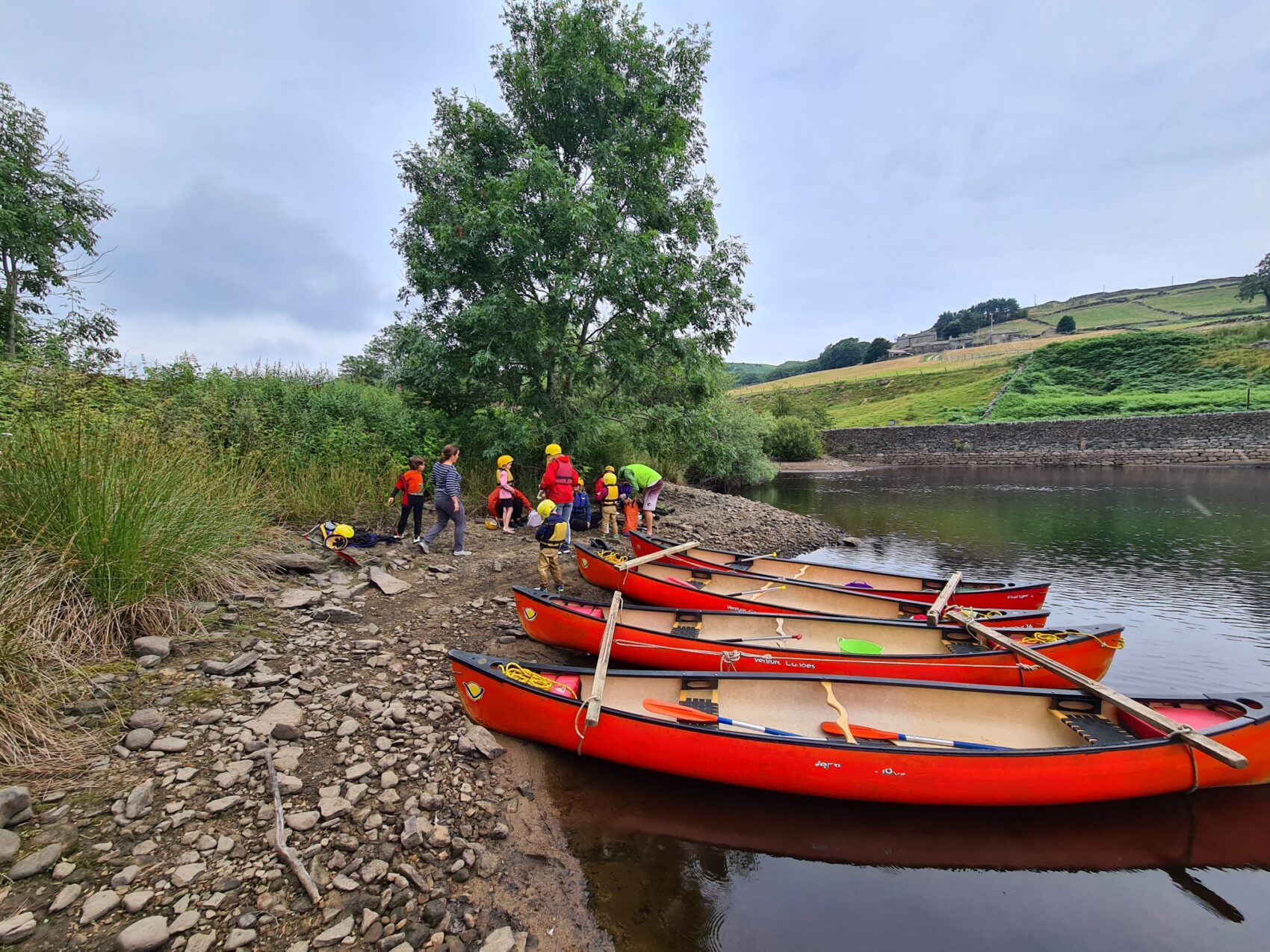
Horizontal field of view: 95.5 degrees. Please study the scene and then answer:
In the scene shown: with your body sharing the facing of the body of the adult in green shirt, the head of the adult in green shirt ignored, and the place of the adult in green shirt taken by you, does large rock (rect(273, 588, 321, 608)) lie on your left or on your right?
on your left

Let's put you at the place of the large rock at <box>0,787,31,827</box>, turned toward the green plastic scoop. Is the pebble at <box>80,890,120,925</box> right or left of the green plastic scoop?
right

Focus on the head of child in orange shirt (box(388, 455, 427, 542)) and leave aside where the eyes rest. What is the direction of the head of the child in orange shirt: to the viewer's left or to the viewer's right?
to the viewer's right

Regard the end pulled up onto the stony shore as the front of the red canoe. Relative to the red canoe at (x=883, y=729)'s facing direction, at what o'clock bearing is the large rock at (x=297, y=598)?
The large rock is roughly at 12 o'clock from the red canoe.

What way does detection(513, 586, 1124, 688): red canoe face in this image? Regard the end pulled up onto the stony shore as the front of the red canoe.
to the viewer's left

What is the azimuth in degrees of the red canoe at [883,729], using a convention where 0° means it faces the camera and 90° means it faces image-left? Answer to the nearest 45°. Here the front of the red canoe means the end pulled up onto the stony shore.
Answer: approximately 90°

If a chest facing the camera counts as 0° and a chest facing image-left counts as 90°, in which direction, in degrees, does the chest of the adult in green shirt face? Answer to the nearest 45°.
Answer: approximately 90°

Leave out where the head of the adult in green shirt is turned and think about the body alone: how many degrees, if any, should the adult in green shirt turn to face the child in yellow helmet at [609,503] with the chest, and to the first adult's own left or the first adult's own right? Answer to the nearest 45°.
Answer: approximately 45° to the first adult's own left

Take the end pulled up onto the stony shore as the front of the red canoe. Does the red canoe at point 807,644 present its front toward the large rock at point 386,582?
yes
